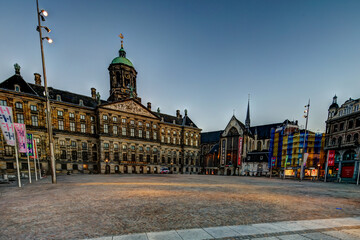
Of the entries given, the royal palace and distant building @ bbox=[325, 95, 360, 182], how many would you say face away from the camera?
0

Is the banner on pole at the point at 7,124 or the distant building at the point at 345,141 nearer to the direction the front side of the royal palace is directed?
the distant building

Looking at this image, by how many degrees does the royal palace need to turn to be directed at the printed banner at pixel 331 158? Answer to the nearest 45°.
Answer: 0° — it already faces it

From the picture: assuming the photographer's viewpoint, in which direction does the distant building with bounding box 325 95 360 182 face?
facing the viewer and to the left of the viewer

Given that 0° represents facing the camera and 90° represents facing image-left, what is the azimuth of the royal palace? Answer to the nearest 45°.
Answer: approximately 315°

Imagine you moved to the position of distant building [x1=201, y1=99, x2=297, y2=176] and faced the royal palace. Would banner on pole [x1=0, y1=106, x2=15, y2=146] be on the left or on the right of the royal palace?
left
